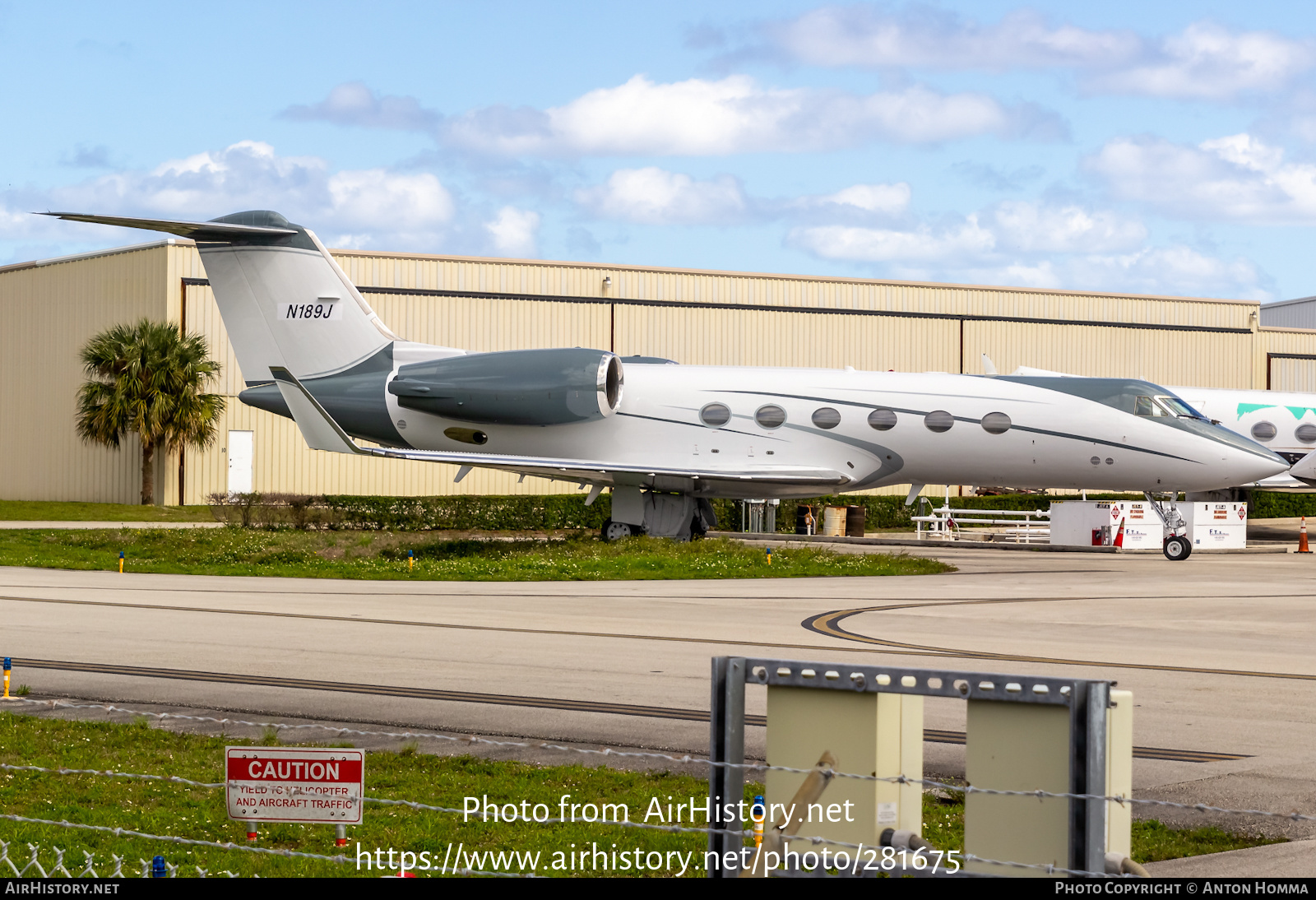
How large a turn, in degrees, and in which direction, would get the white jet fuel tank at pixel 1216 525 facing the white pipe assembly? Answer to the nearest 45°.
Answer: approximately 135° to its right

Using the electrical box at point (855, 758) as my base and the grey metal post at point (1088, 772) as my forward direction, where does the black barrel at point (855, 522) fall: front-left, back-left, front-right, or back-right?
back-left

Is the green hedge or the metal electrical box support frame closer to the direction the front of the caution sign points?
the metal electrical box support frame

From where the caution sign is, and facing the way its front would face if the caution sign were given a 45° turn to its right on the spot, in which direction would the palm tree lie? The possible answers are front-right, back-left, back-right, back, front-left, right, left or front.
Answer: back-right

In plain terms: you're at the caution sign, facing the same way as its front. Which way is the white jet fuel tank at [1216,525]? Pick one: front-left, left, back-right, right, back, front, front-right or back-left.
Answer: back-left

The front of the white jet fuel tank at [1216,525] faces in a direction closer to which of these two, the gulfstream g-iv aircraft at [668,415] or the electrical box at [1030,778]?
the electrical box

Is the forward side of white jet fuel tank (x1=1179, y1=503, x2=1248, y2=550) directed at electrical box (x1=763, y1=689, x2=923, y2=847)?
yes

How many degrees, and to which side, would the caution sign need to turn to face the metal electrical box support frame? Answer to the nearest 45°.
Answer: approximately 45° to its left

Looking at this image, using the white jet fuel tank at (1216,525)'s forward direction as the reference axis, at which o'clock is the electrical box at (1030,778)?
the electrical box at (1030,778) is roughly at 12 o'clock from the white jet fuel tank at (1216,525).

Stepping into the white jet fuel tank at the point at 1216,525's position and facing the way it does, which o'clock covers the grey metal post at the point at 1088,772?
The grey metal post is roughly at 12 o'clock from the white jet fuel tank.

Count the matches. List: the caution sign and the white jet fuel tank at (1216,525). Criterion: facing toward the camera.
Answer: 2

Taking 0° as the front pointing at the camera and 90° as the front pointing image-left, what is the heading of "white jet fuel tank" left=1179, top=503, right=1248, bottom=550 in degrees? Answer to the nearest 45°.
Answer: approximately 0°

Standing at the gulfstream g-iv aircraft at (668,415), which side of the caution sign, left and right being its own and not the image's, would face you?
back
